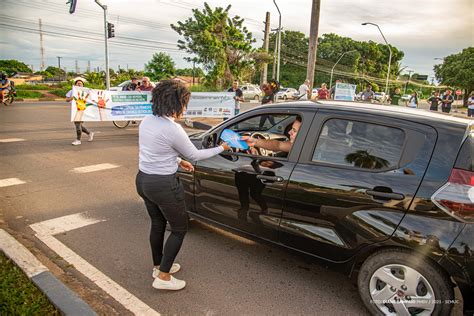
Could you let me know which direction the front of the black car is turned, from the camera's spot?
facing away from the viewer and to the left of the viewer

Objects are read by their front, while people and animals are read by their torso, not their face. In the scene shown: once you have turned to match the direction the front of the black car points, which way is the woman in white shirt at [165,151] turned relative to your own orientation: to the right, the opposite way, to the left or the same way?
to the right

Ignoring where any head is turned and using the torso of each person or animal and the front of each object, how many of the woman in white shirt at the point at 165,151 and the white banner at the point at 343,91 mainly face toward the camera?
1

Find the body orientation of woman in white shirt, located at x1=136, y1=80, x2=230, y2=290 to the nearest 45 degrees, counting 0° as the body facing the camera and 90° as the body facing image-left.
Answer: approximately 225°

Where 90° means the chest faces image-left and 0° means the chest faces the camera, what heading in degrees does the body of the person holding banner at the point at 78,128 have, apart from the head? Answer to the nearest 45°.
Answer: approximately 45°

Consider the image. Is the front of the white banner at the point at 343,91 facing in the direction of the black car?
yes

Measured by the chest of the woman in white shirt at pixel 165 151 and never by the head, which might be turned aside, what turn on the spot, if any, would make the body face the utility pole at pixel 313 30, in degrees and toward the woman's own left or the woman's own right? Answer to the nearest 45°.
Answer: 0° — they already face it

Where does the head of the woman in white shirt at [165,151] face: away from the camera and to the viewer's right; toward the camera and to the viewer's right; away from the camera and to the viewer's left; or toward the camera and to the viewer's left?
away from the camera and to the viewer's right

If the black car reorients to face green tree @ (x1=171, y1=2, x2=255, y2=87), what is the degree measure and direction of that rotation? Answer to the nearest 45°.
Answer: approximately 45° to its right
